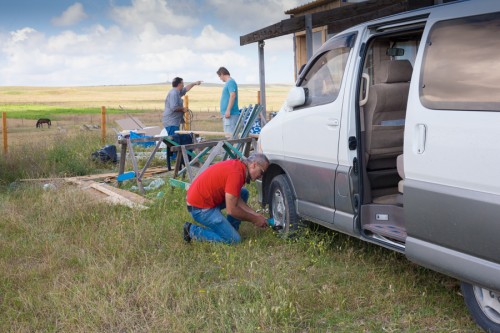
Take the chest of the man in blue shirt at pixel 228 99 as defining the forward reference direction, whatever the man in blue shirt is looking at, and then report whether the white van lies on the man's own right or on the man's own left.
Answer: on the man's own left

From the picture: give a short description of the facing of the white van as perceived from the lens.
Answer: facing away from the viewer and to the left of the viewer

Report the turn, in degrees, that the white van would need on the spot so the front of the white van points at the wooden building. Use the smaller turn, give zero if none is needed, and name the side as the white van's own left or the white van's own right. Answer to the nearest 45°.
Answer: approximately 45° to the white van's own right

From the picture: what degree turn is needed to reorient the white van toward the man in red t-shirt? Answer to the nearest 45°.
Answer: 0° — it already faces them

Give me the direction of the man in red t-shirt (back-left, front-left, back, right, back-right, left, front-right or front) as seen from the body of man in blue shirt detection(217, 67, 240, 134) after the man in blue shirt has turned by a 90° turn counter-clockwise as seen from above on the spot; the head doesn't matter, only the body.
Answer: front

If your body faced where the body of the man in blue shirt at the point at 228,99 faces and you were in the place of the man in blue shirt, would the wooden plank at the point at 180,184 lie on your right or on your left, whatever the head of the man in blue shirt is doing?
on your left

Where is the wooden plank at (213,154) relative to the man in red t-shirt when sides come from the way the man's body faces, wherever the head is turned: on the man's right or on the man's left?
on the man's left

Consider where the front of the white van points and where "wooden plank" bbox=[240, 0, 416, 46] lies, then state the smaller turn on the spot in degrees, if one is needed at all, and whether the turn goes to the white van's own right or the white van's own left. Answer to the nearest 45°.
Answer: approximately 45° to the white van's own right

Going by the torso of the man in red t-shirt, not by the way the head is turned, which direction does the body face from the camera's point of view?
to the viewer's right

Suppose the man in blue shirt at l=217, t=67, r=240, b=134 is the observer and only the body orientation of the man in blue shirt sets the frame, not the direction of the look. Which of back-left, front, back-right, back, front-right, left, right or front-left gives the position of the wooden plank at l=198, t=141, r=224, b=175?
left

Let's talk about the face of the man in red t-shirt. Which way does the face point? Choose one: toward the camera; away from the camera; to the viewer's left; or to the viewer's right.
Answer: to the viewer's right

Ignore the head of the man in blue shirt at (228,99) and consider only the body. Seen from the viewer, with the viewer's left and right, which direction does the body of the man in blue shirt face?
facing to the left of the viewer
